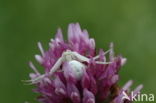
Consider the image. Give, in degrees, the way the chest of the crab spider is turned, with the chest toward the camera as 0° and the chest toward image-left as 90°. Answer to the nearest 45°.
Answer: approximately 135°
